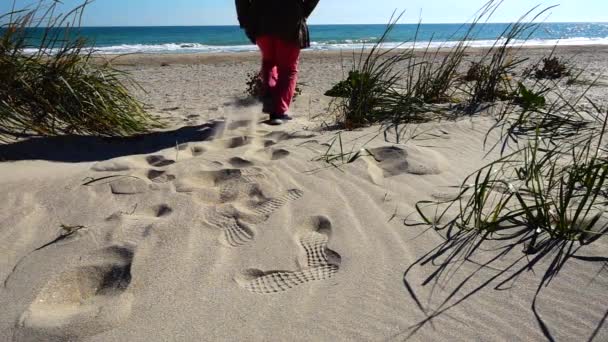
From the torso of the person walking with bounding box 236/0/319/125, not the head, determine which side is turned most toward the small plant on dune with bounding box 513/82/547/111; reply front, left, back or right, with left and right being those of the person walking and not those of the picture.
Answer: right

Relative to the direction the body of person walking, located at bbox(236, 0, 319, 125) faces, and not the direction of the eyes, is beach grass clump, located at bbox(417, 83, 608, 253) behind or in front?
behind

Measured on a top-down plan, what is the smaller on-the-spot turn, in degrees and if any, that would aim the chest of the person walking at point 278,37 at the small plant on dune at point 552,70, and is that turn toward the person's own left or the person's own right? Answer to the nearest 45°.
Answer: approximately 45° to the person's own right

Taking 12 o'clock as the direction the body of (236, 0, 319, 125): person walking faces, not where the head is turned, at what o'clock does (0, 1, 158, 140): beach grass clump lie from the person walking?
The beach grass clump is roughly at 8 o'clock from the person walking.

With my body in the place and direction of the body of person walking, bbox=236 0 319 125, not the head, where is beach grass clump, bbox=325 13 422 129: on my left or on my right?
on my right

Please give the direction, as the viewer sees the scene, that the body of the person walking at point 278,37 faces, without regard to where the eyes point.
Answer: away from the camera

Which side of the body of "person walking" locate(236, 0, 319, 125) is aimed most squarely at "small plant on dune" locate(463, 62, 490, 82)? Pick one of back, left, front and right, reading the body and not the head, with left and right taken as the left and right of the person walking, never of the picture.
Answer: right

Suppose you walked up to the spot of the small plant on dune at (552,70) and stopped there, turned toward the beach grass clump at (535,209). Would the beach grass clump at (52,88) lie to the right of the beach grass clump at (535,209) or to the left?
right
